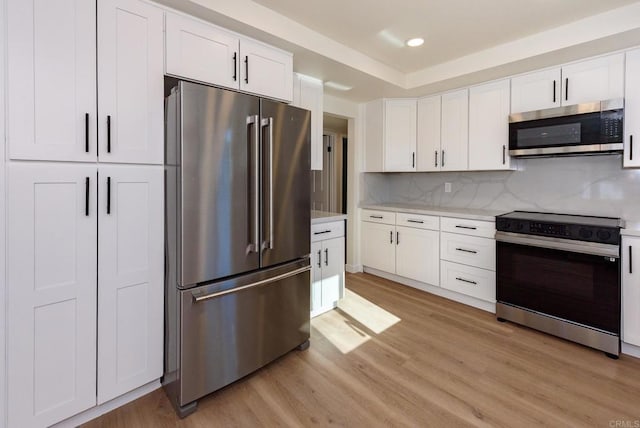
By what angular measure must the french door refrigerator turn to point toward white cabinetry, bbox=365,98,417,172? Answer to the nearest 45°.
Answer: approximately 90° to its left

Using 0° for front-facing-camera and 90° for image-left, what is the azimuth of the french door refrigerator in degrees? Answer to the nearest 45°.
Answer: approximately 315°

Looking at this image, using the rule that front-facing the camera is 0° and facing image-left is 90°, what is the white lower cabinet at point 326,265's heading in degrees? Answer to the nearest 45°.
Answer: approximately 315°

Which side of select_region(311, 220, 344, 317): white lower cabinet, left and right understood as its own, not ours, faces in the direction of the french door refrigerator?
right
